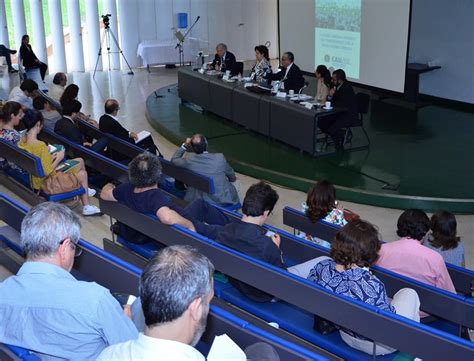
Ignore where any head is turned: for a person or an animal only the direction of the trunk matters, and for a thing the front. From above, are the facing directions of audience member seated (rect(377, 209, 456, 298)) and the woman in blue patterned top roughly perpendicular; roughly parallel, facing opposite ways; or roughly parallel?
roughly parallel

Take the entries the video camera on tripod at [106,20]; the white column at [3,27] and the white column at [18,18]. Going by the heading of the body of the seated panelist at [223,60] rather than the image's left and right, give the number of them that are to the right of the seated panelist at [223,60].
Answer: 3

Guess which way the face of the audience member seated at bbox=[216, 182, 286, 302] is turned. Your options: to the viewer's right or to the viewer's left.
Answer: to the viewer's right

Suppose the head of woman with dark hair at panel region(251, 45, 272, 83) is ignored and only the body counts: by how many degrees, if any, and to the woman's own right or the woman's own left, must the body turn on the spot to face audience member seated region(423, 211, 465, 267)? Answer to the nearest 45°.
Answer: approximately 45° to the woman's own left

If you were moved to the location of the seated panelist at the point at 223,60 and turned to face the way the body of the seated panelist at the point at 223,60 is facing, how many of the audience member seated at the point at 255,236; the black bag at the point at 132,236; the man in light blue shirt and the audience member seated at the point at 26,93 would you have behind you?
0

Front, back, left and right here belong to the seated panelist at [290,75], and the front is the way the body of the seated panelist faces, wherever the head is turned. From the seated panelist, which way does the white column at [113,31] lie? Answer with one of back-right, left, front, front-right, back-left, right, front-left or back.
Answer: right

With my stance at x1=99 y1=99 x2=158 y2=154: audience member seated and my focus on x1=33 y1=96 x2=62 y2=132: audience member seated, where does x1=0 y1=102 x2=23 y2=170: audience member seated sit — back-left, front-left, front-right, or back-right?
front-left

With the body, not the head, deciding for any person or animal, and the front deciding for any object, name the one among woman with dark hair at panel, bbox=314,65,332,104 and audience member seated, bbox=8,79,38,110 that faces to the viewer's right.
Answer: the audience member seated

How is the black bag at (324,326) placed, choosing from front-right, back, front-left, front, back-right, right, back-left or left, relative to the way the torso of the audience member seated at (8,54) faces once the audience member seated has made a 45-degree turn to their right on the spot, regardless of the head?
front-right

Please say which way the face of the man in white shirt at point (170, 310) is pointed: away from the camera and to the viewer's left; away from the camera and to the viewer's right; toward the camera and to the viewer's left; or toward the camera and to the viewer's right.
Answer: away from the camera and to the viewer's right

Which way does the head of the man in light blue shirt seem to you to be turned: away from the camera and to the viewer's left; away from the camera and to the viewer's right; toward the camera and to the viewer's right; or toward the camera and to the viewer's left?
away from the camera and to the viewer's right

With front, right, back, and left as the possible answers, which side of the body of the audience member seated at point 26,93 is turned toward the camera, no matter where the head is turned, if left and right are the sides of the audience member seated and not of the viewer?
right

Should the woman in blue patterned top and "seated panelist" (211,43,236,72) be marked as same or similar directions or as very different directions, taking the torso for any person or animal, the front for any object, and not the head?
very different directions

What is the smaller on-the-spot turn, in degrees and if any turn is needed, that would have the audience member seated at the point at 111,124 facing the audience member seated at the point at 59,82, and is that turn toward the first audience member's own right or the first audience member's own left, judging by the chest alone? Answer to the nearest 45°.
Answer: approximately 45° to the first audience member's own left

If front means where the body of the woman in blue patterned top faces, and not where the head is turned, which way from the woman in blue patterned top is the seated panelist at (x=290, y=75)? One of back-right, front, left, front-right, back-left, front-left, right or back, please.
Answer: front-left

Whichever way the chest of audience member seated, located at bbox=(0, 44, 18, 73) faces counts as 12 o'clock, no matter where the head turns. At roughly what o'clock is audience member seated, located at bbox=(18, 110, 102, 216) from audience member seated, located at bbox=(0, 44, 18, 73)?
audience member seated, located at bbox=(18, 110, 102, 216) is roughly at 3 o'clock from audience member seated, located at bbox=(0, 44, 18, 73).

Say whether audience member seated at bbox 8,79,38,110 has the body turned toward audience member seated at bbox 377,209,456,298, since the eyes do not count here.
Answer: no

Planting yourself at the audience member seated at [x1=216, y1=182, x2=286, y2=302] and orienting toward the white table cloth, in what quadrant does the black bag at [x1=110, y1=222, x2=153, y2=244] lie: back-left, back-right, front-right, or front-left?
front-left

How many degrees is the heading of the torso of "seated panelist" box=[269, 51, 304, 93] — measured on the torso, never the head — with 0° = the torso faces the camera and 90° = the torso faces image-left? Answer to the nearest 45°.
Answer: approximately 45°

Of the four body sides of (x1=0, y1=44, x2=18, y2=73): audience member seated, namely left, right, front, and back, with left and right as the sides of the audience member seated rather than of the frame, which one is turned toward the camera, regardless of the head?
right

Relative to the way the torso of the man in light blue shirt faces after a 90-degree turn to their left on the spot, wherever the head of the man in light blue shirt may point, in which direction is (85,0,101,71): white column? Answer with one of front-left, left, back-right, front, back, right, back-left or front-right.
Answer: front-right

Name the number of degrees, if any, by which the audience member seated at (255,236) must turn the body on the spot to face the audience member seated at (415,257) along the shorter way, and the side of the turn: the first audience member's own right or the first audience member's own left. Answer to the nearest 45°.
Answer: approximately 45° to the first audience member's own right
